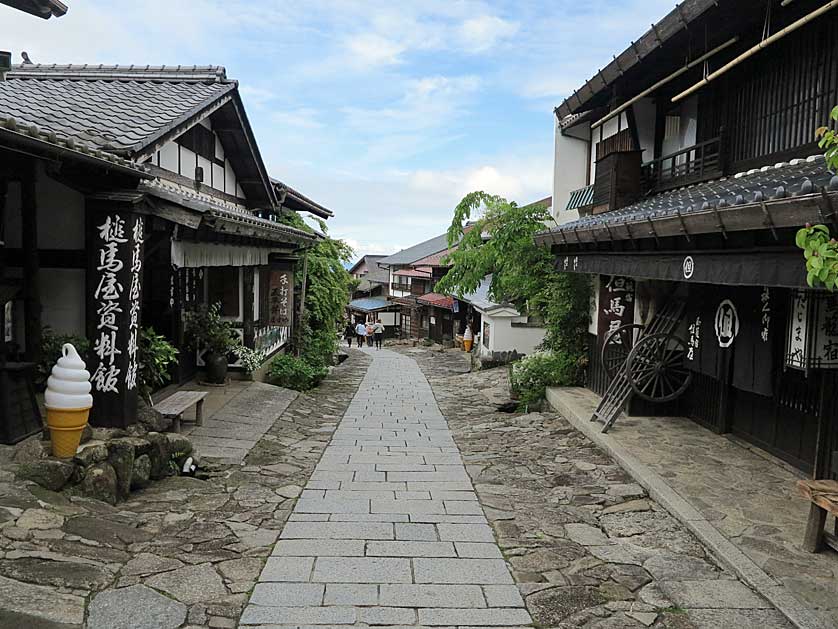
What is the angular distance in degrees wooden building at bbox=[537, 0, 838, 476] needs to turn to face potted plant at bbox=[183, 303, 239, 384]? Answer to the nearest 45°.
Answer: approximately 45° to its right

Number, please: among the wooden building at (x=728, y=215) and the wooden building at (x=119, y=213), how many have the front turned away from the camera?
0

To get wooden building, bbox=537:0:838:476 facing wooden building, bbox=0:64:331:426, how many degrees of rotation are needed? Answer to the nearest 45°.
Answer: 0° — it already faces it

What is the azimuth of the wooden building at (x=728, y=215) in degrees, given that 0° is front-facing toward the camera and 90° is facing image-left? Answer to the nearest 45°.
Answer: approximately 45°

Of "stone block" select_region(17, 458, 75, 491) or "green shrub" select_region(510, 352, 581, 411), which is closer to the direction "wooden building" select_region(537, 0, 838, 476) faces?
the stone block

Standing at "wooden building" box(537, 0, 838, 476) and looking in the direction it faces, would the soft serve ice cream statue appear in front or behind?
in front

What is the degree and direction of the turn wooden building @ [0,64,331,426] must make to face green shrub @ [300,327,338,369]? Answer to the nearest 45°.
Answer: approximately 90° to its left

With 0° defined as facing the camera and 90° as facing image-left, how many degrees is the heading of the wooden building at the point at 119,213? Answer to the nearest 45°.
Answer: approximately 315°

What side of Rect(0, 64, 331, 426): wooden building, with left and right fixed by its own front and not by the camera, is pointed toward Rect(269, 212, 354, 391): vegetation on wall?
left

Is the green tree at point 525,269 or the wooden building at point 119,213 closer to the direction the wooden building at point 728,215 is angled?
the wooden building

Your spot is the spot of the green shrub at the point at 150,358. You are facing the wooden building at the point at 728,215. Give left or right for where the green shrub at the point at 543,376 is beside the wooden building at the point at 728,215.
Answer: left
